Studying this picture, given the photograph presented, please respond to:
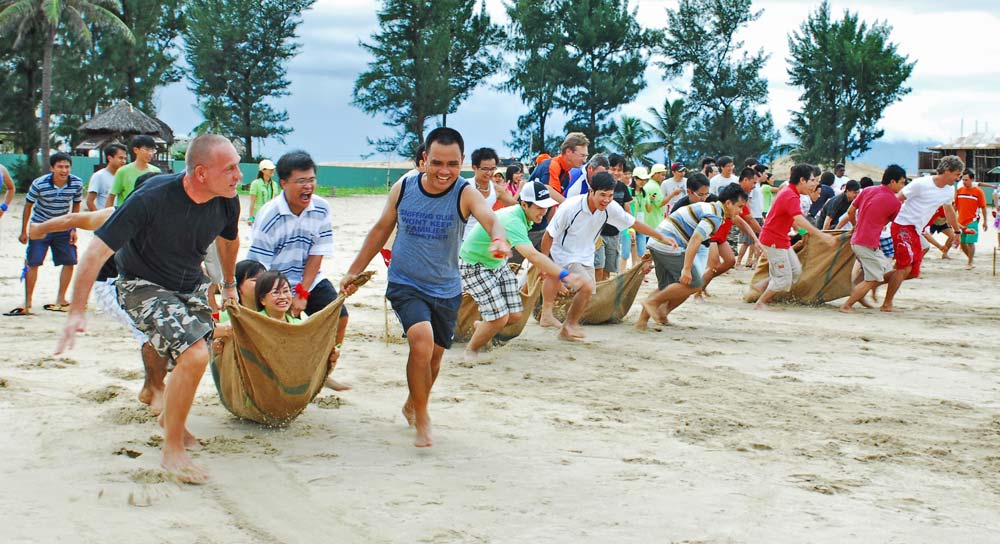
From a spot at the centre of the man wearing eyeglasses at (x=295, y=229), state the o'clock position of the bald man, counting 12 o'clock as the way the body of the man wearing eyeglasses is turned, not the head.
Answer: The bald man is roughly at 2 o'clock from the man wearing eyeglasses.

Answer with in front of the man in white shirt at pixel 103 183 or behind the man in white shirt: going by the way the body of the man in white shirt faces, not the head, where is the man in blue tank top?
in front

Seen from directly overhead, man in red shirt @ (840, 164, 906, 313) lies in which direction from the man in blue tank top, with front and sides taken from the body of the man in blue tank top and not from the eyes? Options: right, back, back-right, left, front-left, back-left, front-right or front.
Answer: back-left

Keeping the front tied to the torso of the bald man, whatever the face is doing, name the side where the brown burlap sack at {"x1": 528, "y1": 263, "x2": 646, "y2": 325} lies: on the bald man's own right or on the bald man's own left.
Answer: on the bald man's own left
